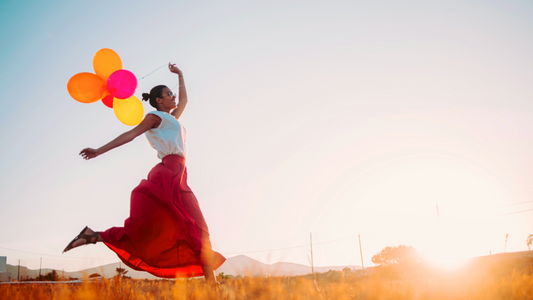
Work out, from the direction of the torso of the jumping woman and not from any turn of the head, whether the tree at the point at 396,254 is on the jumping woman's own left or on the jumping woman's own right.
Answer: on the jumping woman's own left

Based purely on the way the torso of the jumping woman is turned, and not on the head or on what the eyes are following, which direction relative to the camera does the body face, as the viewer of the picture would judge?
to the viewer's right
